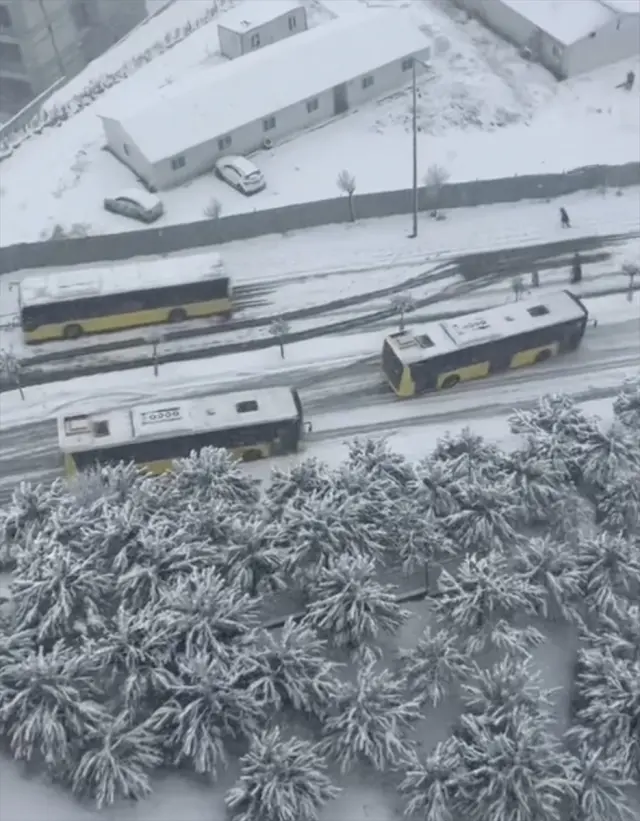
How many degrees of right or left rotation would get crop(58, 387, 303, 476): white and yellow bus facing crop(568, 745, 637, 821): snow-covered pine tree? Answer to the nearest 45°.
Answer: approximately 45° to its right

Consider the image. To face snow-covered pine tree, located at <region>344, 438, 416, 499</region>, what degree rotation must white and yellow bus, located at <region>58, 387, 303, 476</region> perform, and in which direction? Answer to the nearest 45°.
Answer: approximately 45° to its right

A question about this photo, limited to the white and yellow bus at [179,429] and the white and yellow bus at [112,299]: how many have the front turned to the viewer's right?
1

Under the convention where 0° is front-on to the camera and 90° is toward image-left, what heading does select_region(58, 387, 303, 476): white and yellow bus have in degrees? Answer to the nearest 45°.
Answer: approximately 270°

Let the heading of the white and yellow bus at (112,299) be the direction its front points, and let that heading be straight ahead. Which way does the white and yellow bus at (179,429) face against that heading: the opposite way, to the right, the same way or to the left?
the opposite way

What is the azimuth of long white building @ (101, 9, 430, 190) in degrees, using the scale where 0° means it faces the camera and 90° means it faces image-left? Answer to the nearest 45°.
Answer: approximately 315°
